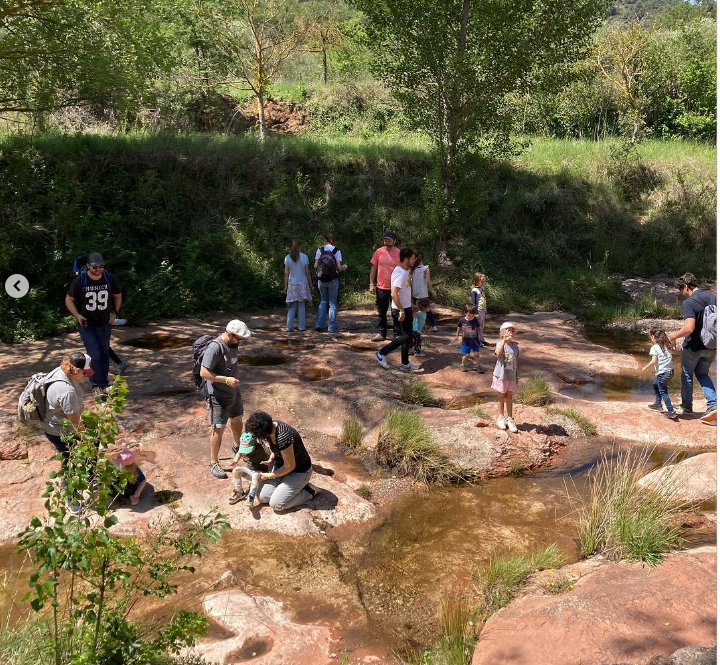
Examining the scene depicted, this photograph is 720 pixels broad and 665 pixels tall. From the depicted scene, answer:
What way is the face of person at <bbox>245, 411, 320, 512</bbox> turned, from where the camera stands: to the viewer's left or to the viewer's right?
to the viewer's left

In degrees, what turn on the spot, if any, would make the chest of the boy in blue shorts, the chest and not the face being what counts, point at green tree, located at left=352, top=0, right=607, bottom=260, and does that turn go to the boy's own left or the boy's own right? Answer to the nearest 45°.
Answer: approximately 180°

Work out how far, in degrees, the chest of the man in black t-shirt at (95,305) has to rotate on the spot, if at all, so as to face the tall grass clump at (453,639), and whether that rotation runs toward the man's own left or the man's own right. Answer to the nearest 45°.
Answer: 0° — they already face it

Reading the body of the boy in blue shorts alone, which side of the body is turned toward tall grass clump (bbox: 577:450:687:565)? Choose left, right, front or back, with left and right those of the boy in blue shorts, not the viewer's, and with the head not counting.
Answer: front

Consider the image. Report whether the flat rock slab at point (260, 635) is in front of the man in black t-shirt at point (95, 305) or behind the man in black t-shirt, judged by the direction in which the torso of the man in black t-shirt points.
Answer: in front

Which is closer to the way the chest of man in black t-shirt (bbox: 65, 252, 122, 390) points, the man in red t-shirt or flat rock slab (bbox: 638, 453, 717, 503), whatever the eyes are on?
the flat rock slab
